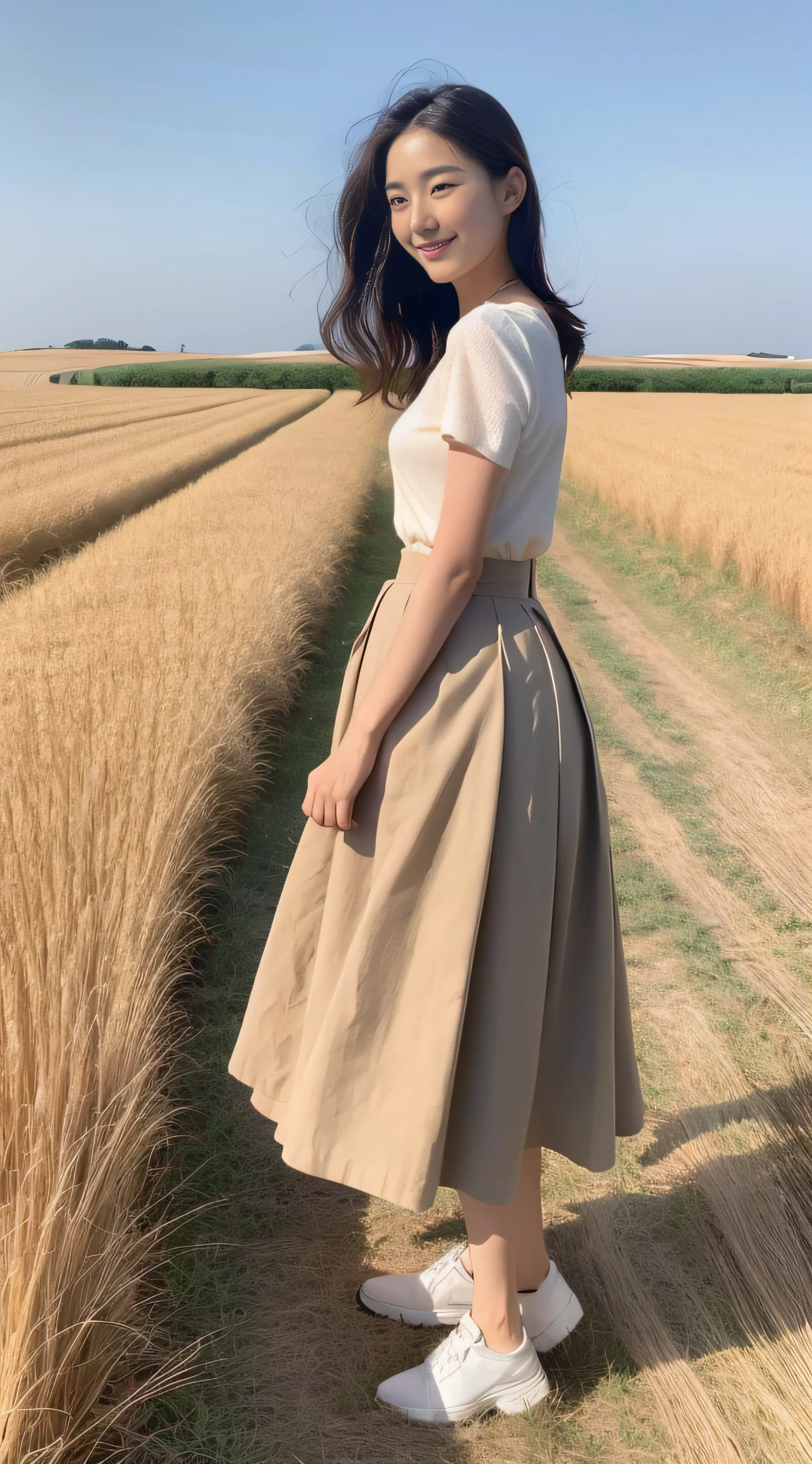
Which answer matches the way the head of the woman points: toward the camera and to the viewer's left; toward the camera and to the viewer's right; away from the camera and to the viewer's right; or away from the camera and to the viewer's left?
toward the camera and to the viewer's left

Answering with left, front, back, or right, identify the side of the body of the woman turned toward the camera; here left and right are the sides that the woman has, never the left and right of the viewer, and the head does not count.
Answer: left
